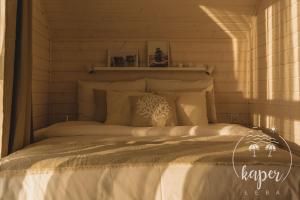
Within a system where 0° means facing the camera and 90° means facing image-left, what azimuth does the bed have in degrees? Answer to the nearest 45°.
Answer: approximately 0°

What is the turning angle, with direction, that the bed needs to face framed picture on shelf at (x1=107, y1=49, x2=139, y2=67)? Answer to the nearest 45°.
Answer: approximately 180°

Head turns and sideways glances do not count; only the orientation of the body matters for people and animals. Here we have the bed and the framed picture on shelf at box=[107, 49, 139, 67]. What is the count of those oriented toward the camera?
2

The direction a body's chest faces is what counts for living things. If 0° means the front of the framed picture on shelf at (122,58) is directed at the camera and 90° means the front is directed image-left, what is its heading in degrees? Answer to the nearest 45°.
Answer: approximately 0°

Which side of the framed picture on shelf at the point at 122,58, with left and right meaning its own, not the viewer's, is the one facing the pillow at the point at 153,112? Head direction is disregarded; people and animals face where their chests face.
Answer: front

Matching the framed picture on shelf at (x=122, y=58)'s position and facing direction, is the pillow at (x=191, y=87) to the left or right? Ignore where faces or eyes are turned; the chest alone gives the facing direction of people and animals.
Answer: on its left

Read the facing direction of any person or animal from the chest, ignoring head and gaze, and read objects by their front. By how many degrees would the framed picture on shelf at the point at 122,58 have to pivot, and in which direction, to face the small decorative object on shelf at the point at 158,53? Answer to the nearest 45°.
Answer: approximately 90° to its left

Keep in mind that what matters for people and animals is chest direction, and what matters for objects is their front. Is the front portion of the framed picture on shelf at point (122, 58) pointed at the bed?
yes

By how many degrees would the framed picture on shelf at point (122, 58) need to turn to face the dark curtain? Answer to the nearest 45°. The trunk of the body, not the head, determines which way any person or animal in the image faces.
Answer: approximately 45° to its right
